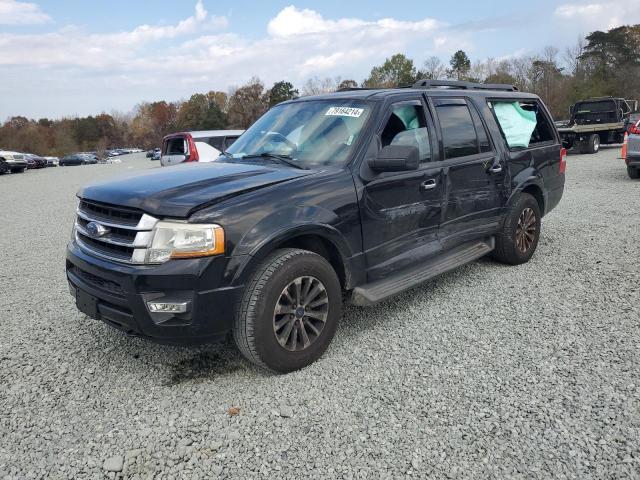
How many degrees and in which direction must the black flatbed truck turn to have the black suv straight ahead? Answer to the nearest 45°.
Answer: approximately 135° to its right

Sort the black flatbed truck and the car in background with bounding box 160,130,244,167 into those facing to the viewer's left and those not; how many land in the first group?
0

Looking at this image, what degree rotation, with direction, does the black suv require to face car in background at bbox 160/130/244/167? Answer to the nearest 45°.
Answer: approximately 135° to its right

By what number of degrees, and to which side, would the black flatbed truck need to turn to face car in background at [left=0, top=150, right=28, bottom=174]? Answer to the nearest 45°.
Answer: approximately 135° to its left

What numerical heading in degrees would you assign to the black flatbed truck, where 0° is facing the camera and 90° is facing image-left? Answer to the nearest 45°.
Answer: approximately 225°

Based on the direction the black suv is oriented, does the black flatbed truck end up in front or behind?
behind

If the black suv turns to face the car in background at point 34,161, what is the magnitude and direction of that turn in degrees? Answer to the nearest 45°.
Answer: approximately 90° to its right

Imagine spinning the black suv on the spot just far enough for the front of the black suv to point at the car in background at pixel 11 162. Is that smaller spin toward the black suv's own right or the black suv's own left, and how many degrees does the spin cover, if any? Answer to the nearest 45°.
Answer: approximately 90° to the black suv's own right
